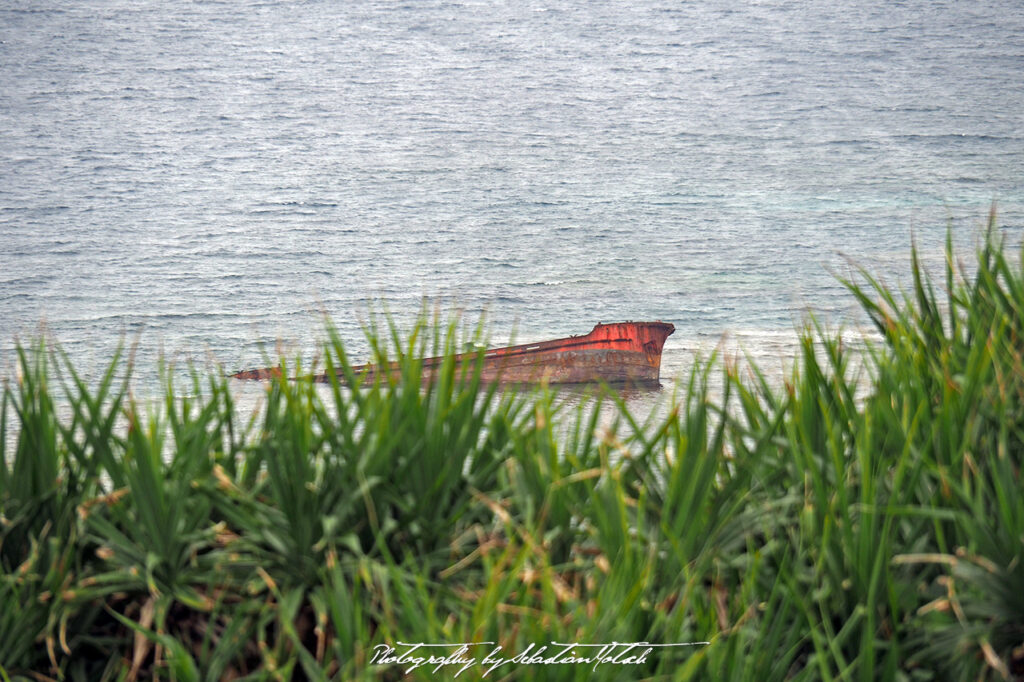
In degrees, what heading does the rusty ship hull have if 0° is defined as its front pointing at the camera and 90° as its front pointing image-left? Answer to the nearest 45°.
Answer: approximately 270°
